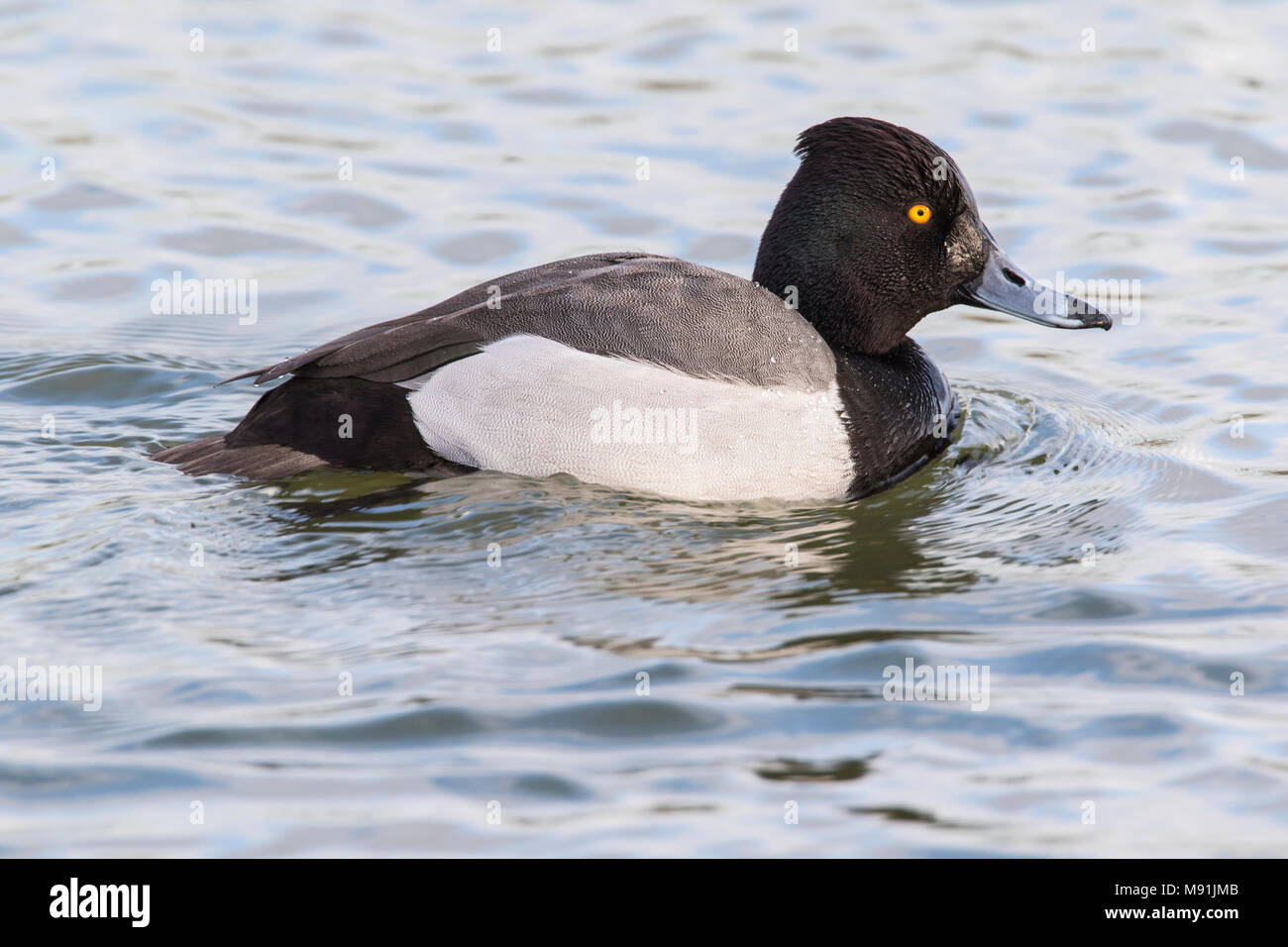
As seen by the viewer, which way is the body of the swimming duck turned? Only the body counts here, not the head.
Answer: to the viewer's right
